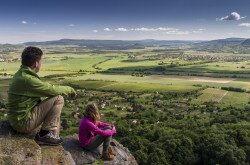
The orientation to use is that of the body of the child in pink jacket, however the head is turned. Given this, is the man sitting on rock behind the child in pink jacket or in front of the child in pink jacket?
behind

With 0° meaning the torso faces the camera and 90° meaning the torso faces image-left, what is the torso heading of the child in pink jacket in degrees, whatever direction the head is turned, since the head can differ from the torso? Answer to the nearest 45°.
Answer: approximately 270°

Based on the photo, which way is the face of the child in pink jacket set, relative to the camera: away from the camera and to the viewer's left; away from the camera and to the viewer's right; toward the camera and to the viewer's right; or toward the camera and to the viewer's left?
away from the camera and to the viewer's right

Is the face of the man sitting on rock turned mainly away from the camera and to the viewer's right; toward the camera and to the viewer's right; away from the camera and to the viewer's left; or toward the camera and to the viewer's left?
away from the camera and to the viewer's right
